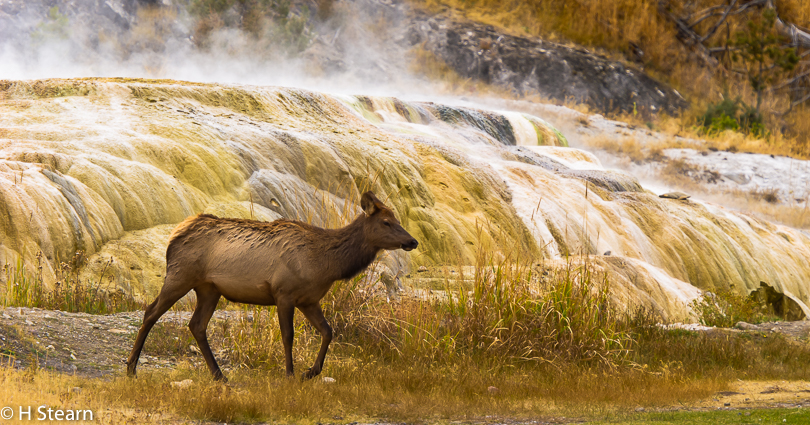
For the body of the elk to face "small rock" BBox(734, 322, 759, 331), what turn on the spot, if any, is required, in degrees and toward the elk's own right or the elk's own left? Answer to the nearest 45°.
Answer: approximately 45° to the elk's own left

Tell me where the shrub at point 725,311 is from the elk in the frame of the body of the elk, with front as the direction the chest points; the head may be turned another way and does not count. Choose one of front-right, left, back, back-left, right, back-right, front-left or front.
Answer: front-left

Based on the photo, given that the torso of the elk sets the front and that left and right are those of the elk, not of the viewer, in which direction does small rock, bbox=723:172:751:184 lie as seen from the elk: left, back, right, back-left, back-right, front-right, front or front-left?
front-left

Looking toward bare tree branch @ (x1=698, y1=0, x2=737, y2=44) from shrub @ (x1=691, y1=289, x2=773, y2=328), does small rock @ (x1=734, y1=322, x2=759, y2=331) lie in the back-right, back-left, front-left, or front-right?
back-right

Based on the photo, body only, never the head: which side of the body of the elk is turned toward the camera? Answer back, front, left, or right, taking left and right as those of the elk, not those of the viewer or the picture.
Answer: right
